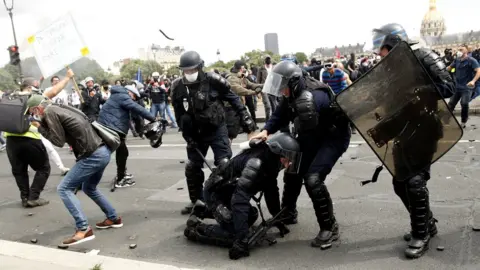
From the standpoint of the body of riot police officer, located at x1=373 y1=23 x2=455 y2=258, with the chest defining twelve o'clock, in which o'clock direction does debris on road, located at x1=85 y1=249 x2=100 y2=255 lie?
The debris on road is roughly at 1 o'clock from the riot police officer.

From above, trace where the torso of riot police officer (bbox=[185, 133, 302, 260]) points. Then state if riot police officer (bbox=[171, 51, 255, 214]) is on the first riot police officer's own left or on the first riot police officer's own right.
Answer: on the first riot police officer's own left

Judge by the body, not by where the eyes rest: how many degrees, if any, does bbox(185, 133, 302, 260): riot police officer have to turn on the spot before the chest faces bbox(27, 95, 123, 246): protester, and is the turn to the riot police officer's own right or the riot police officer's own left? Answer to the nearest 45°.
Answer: approximately 135° to the riot police officer's own left

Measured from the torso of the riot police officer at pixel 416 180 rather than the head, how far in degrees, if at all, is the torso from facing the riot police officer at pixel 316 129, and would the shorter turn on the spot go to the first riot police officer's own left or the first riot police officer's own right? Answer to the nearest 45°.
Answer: approximately 45° to the first riot police officer's own right

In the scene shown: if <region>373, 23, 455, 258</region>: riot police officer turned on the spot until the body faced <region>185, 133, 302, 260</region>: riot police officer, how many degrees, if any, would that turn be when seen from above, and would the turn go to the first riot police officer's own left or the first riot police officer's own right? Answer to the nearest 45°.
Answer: approximately 45° to the first riot police officer's own right

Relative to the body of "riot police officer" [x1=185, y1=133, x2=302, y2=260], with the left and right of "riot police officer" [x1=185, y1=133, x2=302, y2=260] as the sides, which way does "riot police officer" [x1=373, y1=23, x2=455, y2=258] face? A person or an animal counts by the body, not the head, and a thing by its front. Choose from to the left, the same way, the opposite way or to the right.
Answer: the opposite way

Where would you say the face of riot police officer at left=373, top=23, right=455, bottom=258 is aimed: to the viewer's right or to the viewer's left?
to the viewer's left

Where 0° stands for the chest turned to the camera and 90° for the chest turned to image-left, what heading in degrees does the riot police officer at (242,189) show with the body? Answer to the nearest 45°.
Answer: approximately 270°
